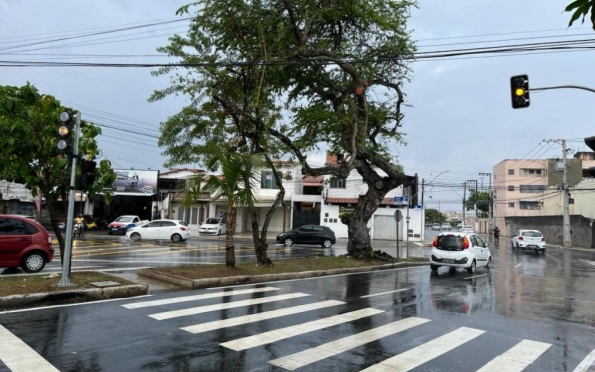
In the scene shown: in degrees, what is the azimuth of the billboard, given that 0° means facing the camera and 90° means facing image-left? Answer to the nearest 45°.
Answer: approximately 0°

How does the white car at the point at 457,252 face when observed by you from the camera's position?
facing away from the viewer and to the right of the viewer

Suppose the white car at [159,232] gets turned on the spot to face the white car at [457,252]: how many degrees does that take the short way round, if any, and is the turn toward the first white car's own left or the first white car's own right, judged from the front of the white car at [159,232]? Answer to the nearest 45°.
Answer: approximately 135° to the first white car's own left

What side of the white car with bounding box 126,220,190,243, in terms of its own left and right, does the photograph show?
left

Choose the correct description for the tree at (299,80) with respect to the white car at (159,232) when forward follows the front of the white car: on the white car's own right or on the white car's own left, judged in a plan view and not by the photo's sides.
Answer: on the white car's own left

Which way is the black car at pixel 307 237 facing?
to the viewer's left

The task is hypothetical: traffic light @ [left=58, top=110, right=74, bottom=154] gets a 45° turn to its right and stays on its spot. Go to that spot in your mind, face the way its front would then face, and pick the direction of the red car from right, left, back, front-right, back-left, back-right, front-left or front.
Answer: right

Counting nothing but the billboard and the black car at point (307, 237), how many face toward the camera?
1

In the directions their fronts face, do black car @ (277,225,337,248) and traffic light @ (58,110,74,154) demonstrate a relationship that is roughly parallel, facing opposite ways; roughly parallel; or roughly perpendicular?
roughly perpendicular

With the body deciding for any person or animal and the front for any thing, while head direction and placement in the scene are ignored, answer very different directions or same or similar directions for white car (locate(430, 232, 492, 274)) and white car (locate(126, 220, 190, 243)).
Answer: very different directions
